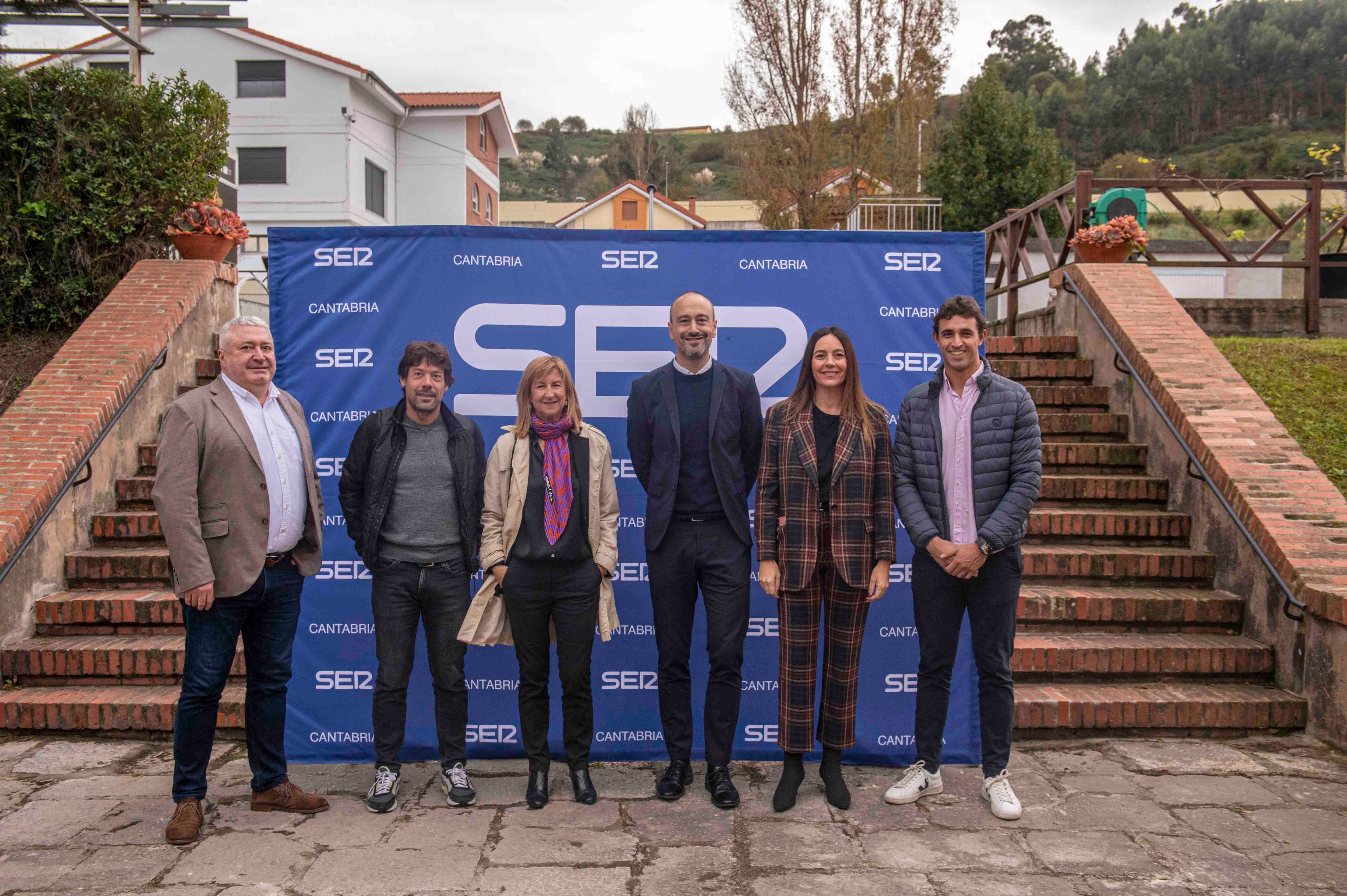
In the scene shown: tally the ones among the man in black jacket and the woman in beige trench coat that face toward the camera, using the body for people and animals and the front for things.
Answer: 2

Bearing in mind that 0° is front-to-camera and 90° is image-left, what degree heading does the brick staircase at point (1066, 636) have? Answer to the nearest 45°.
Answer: approximately 0°

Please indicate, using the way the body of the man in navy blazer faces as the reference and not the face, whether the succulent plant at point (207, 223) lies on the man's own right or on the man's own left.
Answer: on the man's own right

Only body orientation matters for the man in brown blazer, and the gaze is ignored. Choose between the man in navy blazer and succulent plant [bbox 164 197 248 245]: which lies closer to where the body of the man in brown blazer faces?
the man in navy blazer

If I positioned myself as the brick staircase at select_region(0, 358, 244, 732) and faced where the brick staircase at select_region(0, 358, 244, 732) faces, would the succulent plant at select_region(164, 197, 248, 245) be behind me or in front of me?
behind

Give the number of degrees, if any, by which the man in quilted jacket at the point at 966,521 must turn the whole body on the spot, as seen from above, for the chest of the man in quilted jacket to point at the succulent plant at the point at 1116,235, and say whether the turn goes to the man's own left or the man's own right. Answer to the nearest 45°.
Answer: approximately 180°
